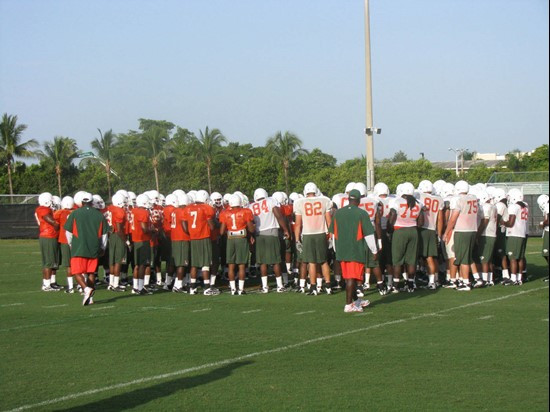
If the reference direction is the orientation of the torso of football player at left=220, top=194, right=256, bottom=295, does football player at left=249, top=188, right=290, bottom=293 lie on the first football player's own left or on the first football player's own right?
on the first football player's own right

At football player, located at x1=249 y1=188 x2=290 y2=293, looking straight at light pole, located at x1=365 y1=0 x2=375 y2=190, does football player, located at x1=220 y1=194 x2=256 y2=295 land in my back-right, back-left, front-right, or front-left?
back-left

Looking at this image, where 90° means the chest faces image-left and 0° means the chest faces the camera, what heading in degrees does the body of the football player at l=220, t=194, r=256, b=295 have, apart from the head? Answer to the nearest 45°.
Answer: approximately 180°

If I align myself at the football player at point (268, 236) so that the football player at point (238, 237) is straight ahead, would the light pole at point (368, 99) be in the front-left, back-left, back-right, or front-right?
back-right

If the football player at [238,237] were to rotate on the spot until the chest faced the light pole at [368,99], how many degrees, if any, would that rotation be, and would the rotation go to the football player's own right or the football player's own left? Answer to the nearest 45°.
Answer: approximately 45° to the football player's own right
